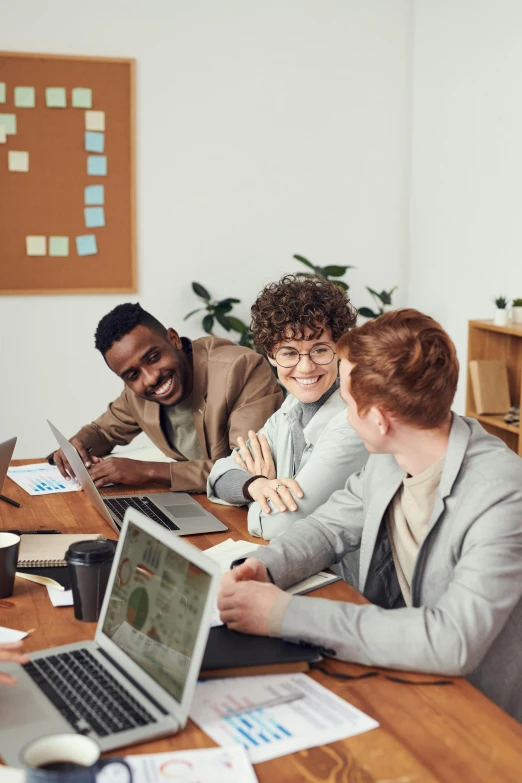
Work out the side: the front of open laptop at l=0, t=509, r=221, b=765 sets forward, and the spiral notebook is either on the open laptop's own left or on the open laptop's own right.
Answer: on the open laptop's own right

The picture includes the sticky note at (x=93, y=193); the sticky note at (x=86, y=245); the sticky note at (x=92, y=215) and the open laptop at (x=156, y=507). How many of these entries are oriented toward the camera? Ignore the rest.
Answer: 3

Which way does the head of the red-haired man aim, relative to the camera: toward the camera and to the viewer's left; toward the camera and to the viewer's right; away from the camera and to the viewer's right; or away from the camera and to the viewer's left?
away from the camera and to the viewer's left

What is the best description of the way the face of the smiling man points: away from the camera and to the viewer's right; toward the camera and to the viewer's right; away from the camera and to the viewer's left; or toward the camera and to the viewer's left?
toward the camera and to the viewer's right

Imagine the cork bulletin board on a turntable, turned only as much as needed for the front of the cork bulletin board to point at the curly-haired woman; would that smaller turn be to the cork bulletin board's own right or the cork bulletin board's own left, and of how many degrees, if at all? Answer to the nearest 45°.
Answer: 0° — it already faces them

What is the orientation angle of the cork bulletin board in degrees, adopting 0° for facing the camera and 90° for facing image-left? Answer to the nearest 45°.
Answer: approximately 0°

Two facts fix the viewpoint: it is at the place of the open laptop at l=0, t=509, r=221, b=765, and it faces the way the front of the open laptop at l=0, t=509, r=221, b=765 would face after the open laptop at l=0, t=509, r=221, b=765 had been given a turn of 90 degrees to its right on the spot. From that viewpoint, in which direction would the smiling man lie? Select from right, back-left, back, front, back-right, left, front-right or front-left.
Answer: front-right

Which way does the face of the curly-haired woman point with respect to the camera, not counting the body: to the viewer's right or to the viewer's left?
to the viewer's right
